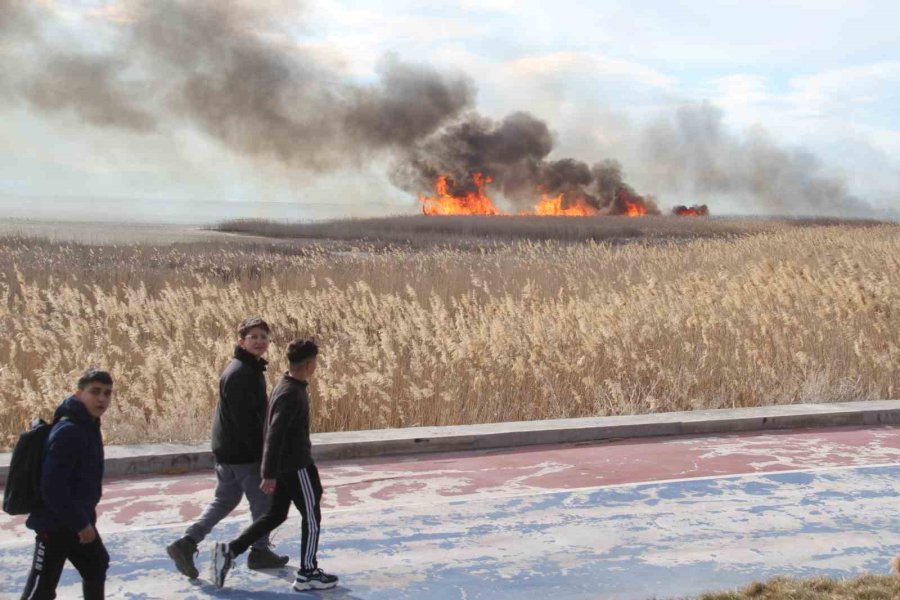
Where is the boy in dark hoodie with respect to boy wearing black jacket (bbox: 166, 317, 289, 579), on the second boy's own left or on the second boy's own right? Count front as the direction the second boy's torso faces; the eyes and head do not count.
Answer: on the second boy's own right

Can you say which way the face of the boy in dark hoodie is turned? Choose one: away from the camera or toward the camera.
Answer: toward the camera

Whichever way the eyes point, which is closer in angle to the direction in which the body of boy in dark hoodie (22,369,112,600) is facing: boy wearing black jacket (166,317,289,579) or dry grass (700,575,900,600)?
the dry grass

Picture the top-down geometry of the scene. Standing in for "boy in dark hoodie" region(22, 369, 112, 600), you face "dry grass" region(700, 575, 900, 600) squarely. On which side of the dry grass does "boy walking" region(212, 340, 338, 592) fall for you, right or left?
left
